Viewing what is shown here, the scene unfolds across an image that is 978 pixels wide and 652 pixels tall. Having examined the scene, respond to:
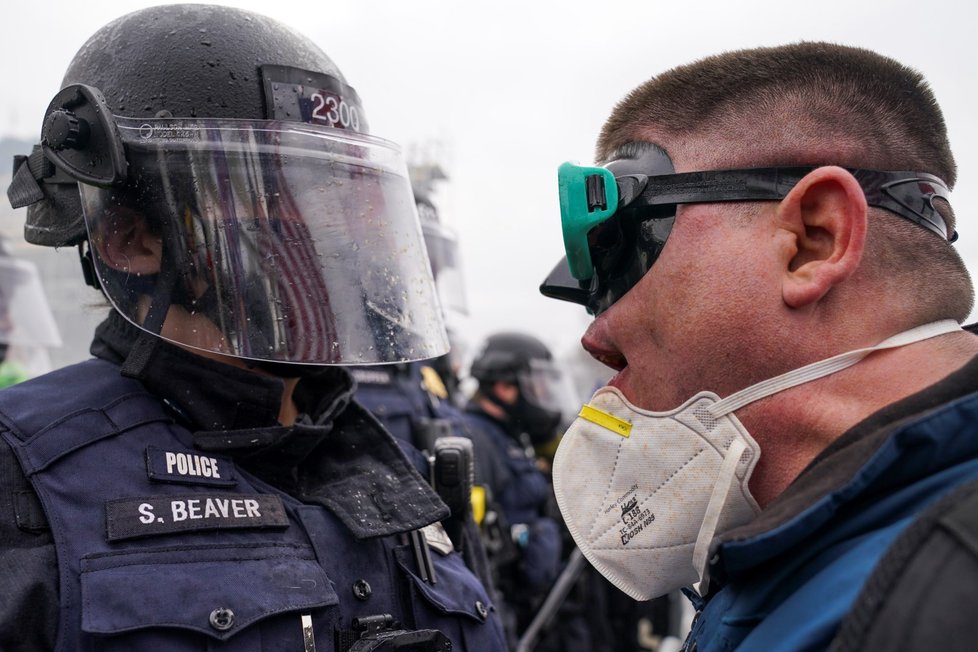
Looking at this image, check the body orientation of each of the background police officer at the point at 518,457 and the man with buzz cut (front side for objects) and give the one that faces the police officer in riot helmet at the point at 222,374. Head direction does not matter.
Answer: the man with buzz cut

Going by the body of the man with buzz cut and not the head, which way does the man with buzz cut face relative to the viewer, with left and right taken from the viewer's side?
facing to the left of the viewer

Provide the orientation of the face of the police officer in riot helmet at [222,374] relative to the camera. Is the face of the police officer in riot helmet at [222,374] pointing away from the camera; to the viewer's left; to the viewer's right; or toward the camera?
to the viewer's right

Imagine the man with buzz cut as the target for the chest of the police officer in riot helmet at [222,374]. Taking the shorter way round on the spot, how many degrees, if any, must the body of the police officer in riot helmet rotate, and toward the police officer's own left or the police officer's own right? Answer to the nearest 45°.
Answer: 0° — they already face them

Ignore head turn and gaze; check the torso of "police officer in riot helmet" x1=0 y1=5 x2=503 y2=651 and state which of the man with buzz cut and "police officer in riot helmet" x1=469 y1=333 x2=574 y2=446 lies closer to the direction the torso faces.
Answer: the man with buzz cut

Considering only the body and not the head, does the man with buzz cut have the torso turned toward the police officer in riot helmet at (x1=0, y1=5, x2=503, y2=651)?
yes

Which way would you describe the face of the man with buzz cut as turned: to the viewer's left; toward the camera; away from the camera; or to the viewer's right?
to the viewer's left

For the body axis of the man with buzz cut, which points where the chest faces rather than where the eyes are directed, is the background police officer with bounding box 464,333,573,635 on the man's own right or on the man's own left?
on the man's own right

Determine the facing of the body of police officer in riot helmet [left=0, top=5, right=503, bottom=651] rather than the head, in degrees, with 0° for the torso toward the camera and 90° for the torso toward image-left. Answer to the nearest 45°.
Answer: approximately 315°

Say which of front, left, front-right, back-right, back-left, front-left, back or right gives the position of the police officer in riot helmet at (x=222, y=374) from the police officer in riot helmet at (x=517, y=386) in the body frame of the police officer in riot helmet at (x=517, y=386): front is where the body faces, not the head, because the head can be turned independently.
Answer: right
